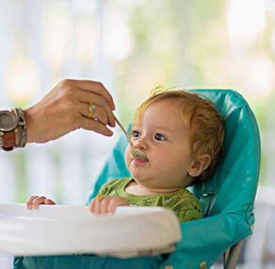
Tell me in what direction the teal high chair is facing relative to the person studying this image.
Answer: facing the viewer and to the left of the viewer

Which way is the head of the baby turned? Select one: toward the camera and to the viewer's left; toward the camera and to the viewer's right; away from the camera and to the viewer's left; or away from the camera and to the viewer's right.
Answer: toward the camera and to the viewer's left

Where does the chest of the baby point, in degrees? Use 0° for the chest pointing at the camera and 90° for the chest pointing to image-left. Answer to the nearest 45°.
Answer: approximately 45°
